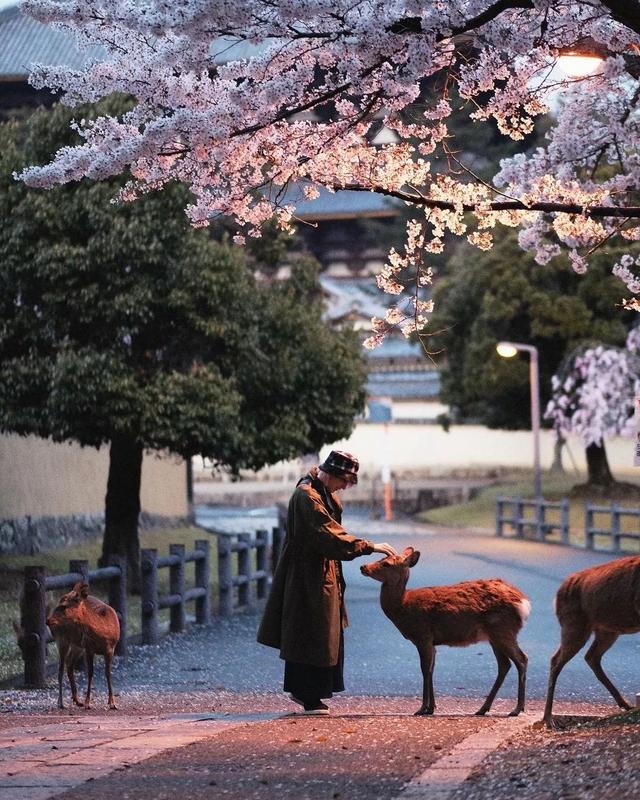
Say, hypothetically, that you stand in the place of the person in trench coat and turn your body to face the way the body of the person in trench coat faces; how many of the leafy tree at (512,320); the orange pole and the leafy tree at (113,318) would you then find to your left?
3

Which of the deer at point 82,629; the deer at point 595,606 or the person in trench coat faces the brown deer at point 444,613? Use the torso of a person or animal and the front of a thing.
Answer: the person in trench coat

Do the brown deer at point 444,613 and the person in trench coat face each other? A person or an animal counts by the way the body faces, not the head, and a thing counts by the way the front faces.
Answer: yes

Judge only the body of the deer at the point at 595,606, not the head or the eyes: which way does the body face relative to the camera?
to the viewer's right

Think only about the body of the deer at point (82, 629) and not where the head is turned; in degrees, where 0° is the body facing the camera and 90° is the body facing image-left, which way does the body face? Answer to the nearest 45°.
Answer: approximately 45°

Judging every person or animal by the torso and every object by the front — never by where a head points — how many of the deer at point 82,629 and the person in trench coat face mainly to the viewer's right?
1

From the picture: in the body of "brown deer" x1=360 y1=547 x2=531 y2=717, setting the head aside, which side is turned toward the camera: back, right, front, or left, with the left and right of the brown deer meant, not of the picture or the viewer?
left

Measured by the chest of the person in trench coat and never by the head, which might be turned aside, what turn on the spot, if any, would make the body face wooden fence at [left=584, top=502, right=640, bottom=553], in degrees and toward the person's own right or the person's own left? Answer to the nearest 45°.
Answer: approximately 90° to the person's own left

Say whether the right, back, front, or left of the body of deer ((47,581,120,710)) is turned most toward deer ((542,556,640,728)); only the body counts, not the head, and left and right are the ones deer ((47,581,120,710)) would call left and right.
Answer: left

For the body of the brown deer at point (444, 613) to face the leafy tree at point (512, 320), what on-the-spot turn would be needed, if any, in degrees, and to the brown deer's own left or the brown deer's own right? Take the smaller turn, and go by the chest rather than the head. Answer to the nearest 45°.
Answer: approximately 90° to the brown deer's own right

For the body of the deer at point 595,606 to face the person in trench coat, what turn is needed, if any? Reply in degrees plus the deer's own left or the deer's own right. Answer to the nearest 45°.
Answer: approximately 180°

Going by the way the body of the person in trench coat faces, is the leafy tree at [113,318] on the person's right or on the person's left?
on the person's left

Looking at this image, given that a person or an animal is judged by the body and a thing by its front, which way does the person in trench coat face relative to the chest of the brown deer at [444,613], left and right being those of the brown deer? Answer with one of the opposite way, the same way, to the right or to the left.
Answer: the opposite way

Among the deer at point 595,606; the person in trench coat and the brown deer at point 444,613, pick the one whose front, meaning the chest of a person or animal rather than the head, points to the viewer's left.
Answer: the brown deer

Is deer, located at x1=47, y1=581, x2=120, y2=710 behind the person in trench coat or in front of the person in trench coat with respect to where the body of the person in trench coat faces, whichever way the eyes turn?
behind

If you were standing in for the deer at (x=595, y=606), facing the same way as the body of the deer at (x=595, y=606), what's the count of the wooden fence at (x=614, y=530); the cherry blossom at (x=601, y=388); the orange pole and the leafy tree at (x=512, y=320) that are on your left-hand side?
4

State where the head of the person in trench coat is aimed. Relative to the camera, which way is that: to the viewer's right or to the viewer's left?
to the viewer's right
